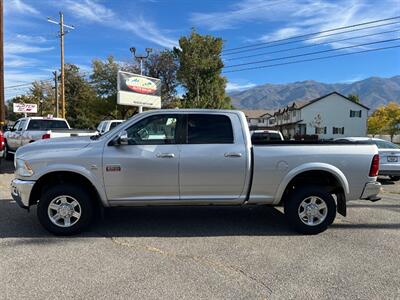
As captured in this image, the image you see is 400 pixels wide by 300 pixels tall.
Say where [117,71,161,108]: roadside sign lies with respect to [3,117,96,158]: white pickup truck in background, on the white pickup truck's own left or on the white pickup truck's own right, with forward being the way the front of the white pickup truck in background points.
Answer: on the white pickup truck's own right

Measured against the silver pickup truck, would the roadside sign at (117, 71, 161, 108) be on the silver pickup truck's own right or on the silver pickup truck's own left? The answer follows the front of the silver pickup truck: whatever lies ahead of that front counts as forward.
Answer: on the silver pickup truck's own right

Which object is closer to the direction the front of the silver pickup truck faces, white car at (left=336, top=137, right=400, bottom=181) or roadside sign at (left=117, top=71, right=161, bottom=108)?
the roadside sign

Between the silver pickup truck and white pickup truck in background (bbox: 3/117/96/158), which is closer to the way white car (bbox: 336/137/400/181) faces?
the white pickup truck in background

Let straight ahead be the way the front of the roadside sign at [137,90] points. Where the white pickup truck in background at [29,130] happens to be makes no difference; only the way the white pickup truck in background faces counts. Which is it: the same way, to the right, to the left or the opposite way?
the opposite way

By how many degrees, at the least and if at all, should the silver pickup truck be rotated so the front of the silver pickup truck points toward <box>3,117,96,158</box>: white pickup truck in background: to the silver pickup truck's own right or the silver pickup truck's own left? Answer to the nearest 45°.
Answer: approximately 45° to the silver pickup truck's own right

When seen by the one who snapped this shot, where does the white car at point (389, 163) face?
facing away from the viewer and to the left of the viewer

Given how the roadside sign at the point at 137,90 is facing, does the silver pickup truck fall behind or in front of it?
in front

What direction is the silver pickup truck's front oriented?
to the viewer's left

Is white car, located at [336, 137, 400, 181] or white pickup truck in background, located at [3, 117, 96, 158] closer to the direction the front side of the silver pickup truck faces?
the white pickup truck in background

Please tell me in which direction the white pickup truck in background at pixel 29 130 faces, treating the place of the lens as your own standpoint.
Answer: facing away from the viewer and to the left of the viewer

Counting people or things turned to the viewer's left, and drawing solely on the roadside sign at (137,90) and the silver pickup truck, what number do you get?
1

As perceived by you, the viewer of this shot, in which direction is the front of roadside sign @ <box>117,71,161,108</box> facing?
facing the viewer and to the right of the viewer
